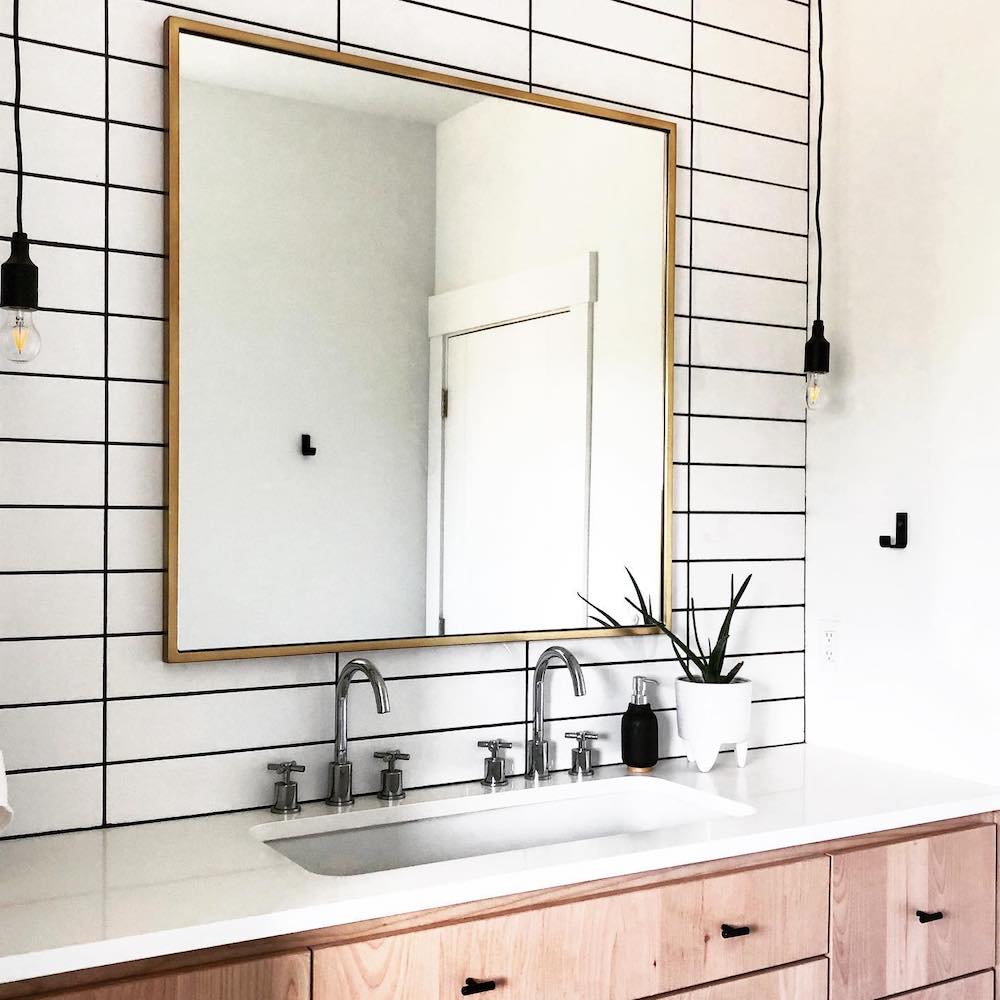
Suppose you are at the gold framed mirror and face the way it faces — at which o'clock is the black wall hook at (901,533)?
The black wall hook is roughly at 10 o'clock from the gold framed mirror.

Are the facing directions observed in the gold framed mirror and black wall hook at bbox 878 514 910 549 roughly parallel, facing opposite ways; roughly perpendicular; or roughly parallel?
roughly perpendicular

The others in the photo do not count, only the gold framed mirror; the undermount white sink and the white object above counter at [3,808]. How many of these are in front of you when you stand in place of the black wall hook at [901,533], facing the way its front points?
3

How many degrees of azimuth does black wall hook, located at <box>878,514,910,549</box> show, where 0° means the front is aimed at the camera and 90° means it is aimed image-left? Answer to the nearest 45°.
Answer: approximately 45°

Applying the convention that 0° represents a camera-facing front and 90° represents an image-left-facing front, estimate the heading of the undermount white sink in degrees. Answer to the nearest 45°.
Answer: approximately 315°

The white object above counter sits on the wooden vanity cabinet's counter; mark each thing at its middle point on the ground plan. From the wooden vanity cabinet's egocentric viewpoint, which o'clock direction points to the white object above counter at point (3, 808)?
The white object above counter is roughly at 4 o'clock from the wooden vanity cabinet.
